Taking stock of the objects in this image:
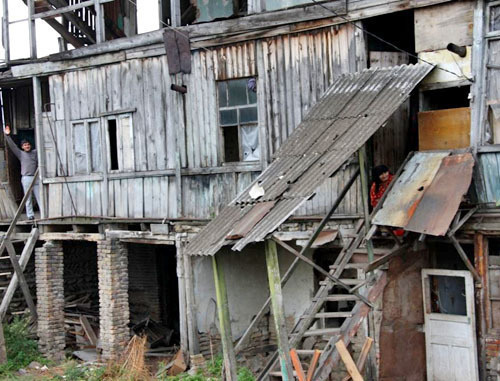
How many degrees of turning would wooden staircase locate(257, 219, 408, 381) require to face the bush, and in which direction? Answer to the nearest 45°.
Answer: approximately 90° to its right

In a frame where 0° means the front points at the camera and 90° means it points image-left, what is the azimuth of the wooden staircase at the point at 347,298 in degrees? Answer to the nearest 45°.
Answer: approximately 45°

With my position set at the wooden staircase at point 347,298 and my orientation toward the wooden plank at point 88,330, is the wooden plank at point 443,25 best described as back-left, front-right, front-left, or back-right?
back-right

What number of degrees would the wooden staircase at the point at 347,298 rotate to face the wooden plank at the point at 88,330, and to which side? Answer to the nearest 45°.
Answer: approximately 90° to its right
